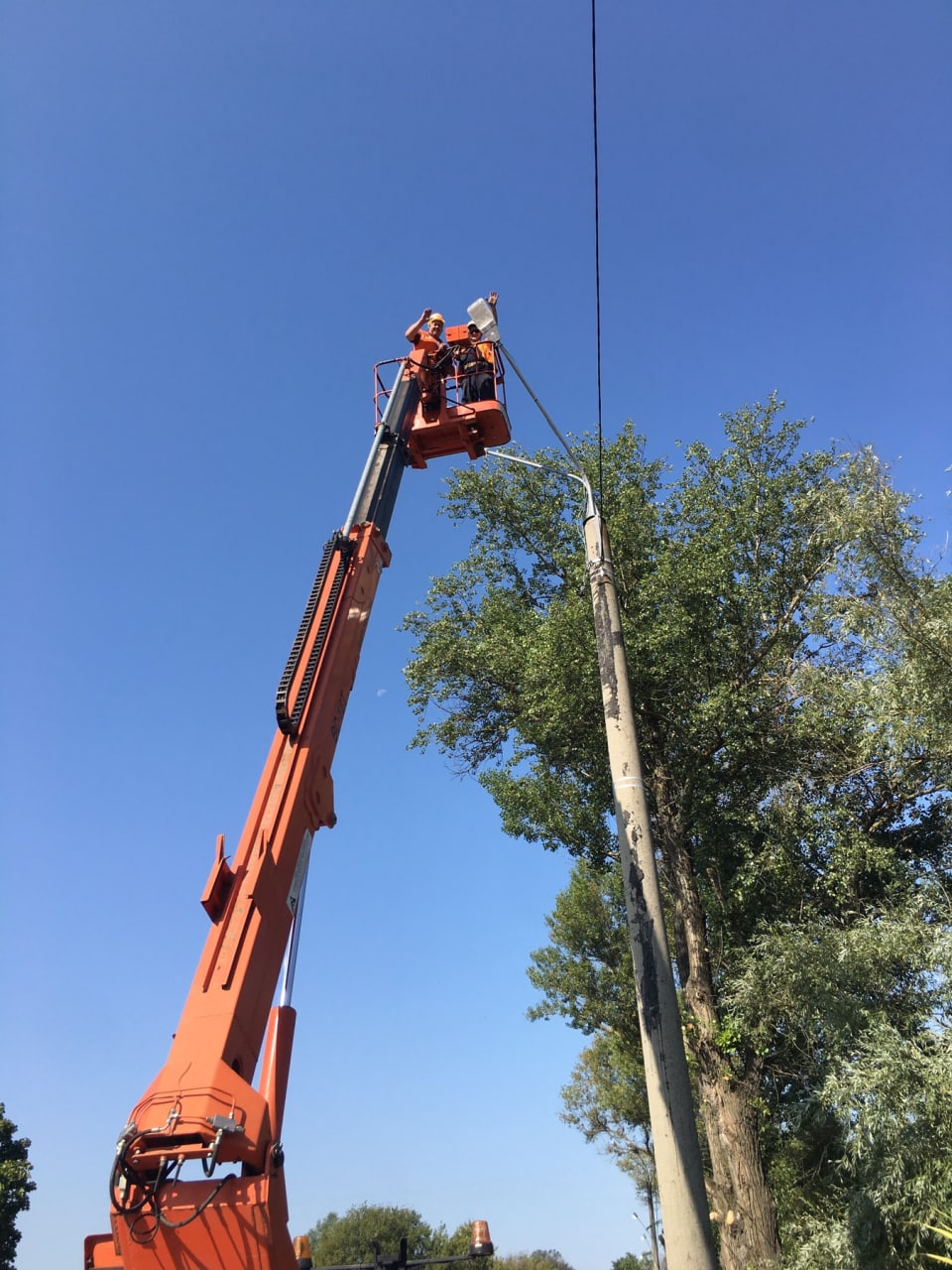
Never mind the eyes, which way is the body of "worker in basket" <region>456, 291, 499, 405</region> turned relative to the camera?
toward the camera

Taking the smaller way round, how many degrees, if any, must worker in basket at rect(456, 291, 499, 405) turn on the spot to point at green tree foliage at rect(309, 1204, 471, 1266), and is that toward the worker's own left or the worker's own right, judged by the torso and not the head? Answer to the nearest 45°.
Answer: approximately 180°

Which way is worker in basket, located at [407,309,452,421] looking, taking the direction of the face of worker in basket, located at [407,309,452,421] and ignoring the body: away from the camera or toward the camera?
toward the camera

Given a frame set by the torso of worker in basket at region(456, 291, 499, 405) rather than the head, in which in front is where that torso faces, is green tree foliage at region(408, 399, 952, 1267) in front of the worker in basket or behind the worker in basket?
behind

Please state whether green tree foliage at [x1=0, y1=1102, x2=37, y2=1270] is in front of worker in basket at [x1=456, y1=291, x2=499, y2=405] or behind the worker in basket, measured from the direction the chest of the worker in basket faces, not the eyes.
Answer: behind
